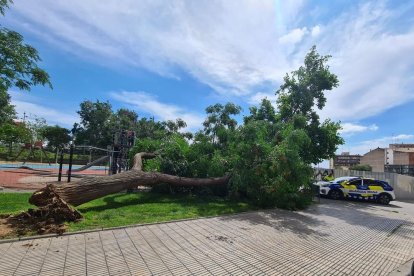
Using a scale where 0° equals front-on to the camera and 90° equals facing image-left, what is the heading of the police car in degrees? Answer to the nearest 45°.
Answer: approximately 90°

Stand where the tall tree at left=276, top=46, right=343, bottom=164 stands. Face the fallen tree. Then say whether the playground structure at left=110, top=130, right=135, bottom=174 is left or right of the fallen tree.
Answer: right

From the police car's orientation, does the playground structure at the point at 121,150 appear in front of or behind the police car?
in front
